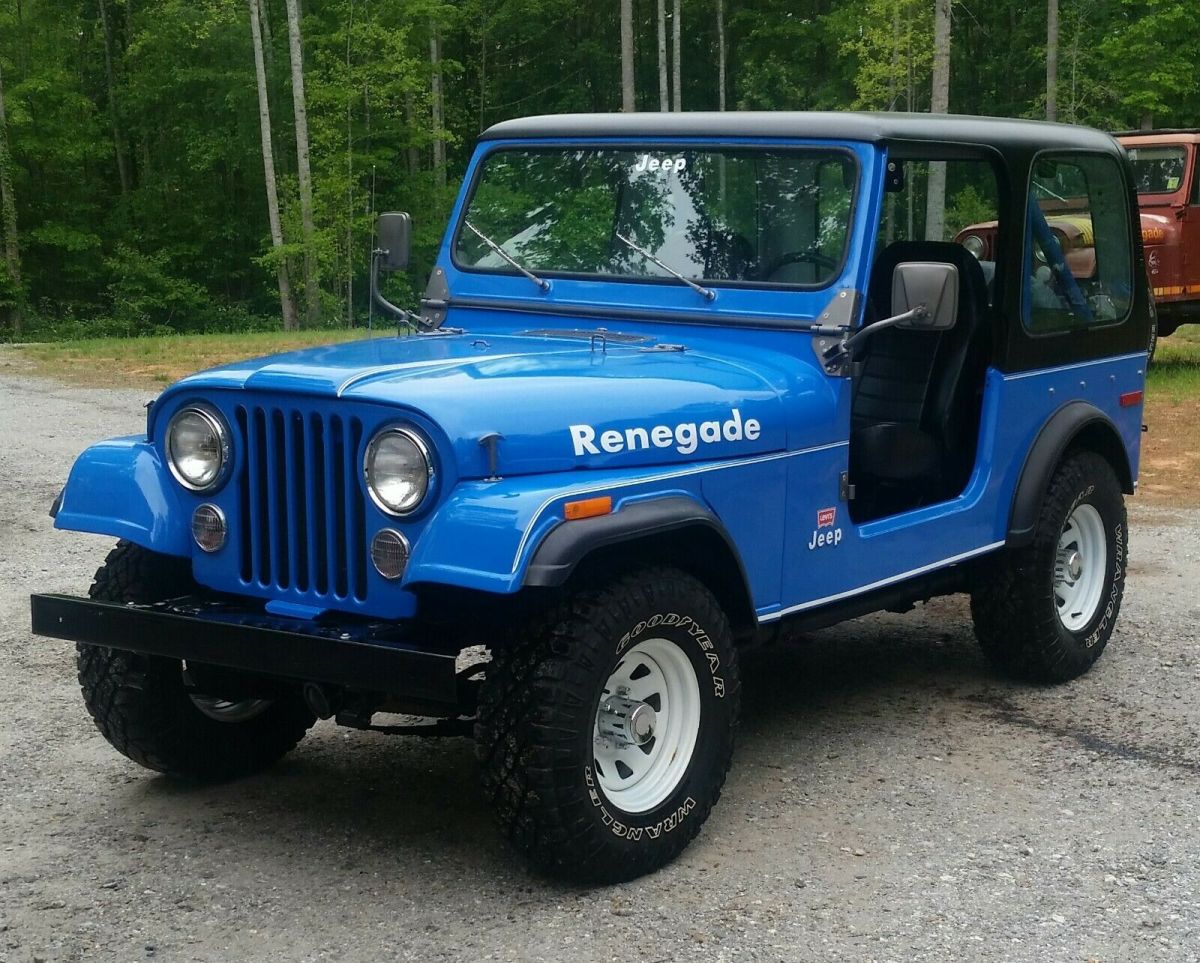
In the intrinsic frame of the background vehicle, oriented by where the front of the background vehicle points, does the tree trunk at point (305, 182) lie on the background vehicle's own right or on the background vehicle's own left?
on the background vehicle's own right

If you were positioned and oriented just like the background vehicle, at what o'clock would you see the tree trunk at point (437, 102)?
The tree trunk is roughly at 3 o'clock from the background vehicle.

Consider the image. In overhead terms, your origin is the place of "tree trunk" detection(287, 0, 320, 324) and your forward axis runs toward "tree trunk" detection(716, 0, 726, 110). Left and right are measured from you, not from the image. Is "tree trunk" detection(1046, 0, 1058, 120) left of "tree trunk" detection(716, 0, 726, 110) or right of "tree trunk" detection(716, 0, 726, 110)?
right

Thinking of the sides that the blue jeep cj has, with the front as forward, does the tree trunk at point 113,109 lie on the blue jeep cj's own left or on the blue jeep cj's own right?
on the blue jeep cj's own right

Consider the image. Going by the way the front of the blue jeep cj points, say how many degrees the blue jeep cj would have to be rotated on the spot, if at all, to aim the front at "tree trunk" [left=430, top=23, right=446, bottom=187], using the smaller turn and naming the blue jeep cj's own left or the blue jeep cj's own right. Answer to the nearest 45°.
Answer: approximately 135° to the blue jeep cj's own right

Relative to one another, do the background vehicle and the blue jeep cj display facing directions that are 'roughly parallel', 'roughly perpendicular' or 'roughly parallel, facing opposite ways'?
roughly parallel

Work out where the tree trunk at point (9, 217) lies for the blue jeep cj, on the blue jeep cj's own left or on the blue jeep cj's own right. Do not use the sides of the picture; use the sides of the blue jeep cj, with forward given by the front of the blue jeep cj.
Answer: on the blue jeep cj's own right

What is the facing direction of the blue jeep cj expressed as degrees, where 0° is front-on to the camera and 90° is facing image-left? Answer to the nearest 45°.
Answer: approximately 45°

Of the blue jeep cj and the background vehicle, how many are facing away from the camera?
0

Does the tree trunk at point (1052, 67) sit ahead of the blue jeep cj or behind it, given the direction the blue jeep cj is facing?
behind

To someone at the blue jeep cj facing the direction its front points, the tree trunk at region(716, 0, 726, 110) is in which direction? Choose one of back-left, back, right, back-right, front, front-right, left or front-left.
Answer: back-right

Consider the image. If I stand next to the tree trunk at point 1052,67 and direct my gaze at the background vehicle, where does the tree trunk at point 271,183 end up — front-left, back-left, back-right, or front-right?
front-right

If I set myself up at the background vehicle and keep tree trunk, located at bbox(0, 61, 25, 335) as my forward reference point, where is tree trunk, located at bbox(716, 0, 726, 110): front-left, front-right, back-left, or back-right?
front-right

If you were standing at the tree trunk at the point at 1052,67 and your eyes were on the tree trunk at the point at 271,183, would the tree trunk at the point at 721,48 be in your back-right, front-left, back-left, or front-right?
front-right

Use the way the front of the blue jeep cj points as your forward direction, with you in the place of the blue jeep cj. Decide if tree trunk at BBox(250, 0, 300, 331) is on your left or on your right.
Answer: on your right
